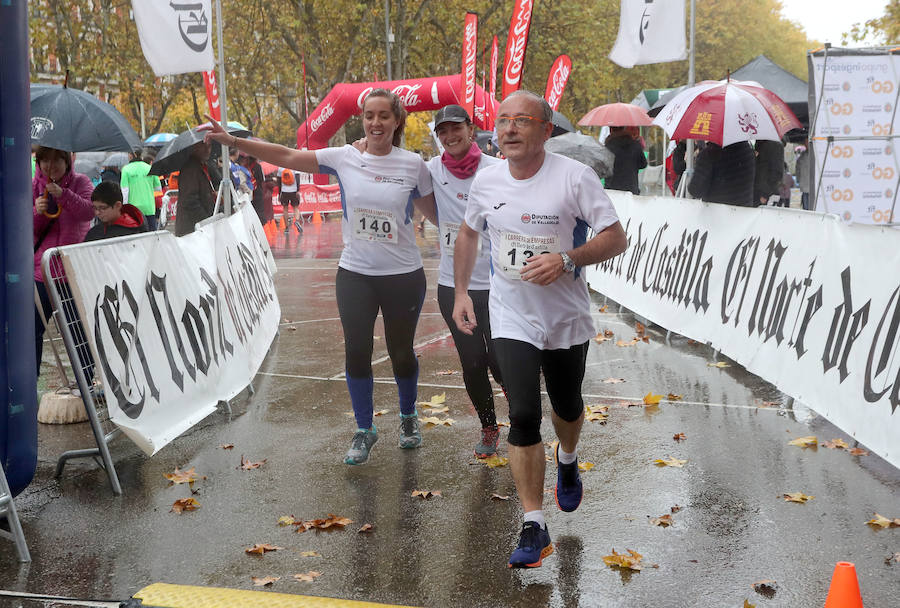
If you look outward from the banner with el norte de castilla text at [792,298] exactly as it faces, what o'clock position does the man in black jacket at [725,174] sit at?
The man in black jacket is roughly at 4 o'clock from the banner with el norte de castilla text.

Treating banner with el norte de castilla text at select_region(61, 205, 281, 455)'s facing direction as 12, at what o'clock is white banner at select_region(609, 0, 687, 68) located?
The white banner is roughly at 9 o'clock from the banner with el norte de castilla text.

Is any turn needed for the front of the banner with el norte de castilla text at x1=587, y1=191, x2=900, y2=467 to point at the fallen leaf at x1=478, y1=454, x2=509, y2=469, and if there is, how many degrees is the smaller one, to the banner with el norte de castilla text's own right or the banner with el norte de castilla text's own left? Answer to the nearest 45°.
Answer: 0° — it already faces it

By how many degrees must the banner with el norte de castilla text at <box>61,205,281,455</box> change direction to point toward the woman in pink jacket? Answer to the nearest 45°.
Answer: approximately 180°

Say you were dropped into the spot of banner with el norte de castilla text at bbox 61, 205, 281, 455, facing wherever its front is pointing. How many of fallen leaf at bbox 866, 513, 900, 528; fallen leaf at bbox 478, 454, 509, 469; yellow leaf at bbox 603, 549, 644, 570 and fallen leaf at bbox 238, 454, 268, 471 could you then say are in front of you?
4

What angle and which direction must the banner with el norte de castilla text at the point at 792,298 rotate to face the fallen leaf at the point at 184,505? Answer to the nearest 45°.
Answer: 0° — it already faces it

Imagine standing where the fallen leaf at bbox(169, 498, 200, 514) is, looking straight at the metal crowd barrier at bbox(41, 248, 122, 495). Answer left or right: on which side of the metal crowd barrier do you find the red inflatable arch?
right

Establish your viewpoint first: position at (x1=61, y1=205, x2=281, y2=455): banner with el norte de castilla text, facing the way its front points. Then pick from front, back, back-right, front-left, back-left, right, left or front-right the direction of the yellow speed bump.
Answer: front-right

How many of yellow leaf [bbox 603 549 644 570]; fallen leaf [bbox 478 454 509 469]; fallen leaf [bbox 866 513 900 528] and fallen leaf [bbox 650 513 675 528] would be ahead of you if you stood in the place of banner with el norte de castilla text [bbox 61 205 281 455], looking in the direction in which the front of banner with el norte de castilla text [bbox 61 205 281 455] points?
4

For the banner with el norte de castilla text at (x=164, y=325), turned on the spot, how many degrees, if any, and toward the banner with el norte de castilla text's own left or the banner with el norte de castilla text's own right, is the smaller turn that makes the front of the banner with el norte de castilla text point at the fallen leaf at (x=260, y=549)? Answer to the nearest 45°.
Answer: approximately 45° to the banner with el norte de castilla text's own right

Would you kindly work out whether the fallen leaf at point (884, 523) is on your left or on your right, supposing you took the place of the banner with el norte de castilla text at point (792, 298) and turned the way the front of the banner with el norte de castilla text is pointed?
on your left

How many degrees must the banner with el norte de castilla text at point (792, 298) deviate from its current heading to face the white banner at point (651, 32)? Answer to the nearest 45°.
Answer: approximately 135° to its right

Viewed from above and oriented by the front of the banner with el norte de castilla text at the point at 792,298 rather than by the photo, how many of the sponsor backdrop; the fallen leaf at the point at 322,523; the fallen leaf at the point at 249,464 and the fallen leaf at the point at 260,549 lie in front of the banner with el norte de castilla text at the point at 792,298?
3

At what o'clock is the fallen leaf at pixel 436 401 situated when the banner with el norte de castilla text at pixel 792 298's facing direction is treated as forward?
The fallen leaf is roughly at 1 o'clock from the banner with el norte de castilla text.
